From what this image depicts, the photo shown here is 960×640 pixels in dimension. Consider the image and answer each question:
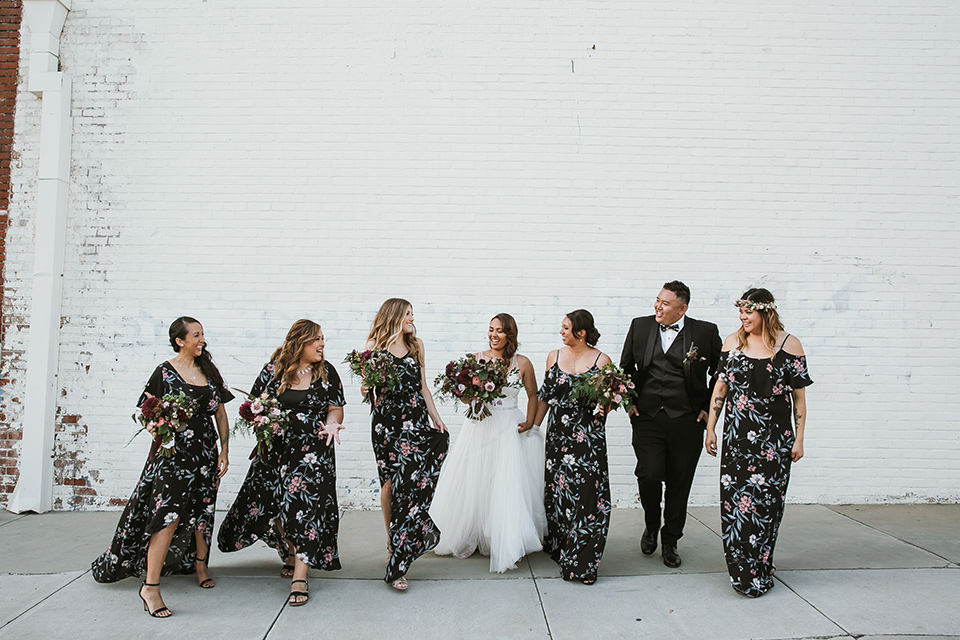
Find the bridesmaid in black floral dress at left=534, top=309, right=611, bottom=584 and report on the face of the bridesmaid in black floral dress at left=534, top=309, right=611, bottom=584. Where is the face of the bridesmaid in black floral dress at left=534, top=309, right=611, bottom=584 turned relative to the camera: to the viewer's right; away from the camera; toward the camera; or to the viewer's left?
to the viewer's left

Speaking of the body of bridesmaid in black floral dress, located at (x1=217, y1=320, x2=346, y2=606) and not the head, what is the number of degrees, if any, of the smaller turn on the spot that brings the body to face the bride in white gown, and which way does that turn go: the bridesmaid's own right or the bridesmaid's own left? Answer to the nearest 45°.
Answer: approximately 90° to the bridesmaid's own left

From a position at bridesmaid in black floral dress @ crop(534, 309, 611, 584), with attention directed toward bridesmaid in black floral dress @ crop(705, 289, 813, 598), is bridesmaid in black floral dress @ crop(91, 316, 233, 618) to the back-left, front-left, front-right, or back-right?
back-right

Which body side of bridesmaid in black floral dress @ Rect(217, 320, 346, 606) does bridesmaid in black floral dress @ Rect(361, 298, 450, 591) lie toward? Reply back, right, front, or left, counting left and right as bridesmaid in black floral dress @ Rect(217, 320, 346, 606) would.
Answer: left

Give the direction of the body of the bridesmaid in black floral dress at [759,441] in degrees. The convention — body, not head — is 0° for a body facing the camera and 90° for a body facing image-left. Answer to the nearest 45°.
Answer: approximately 0°

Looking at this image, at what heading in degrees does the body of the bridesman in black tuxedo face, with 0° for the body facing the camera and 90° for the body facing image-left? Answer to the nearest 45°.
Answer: approximately 0°

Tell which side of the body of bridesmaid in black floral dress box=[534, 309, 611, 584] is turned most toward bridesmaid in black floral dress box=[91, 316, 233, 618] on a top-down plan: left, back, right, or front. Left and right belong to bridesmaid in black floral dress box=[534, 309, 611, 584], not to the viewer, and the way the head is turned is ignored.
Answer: right

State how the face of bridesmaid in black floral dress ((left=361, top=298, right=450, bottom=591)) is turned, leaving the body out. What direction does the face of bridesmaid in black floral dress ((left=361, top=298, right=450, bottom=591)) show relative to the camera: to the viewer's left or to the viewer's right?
to the viewer's right

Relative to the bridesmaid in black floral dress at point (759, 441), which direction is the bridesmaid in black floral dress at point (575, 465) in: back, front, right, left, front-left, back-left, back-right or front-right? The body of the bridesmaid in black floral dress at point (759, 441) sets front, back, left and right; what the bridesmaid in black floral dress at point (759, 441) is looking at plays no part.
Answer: right
